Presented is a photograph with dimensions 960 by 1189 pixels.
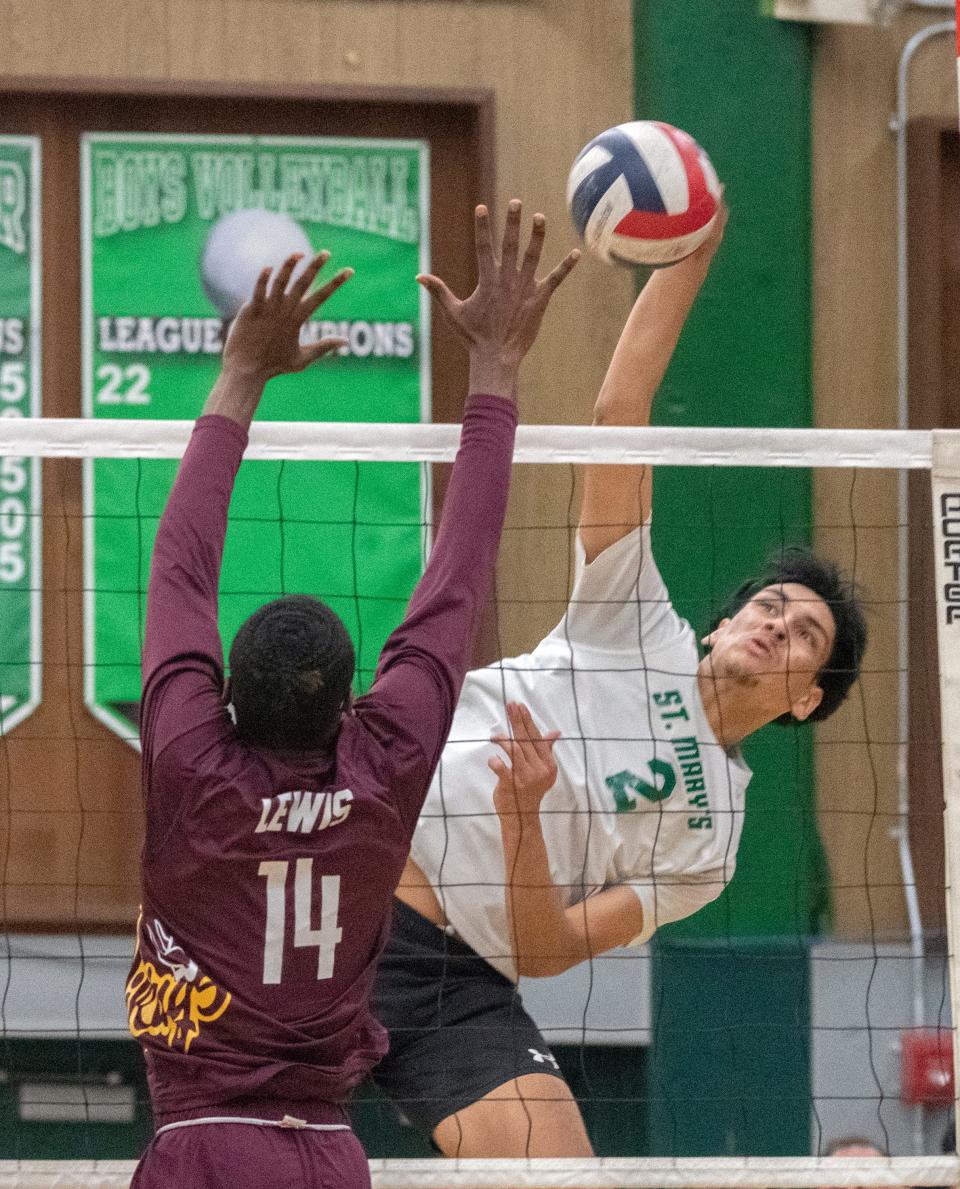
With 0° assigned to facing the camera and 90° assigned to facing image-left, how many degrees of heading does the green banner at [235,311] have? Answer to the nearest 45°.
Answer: approximately 0°

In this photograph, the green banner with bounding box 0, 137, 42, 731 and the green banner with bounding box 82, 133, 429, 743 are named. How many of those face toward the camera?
2

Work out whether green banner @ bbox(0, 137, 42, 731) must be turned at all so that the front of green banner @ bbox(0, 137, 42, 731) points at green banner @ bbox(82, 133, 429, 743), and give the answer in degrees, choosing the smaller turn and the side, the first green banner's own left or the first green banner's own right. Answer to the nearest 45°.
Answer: approximately 90° to the first green banner's own left

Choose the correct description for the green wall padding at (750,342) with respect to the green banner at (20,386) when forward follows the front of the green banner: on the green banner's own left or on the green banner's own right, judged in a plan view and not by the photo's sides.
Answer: on the green banner's own left

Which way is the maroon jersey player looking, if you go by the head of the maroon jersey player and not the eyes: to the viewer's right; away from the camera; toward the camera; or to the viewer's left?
away from the camera

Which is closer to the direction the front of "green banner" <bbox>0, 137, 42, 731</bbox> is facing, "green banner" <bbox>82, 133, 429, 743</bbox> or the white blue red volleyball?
the white blue red volleyball

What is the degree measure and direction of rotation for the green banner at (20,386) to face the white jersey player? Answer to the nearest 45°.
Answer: approximately 45° to its left

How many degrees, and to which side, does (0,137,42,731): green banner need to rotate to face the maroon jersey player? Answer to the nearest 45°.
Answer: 0° — it already faces them
